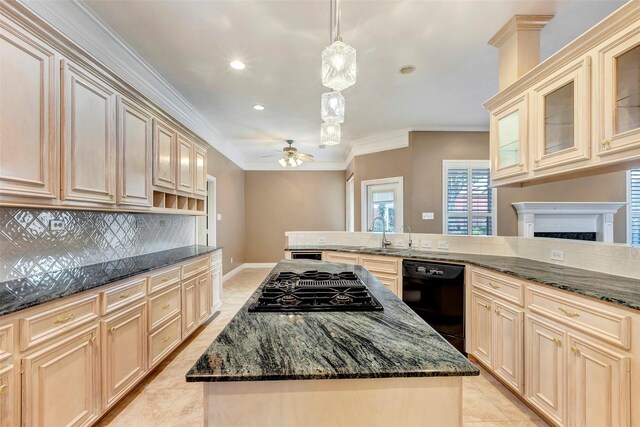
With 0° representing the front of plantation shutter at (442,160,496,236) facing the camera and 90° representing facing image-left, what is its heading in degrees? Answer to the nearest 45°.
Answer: approximately 0°

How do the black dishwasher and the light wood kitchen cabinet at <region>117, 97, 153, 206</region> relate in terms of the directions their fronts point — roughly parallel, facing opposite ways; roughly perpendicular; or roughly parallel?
roughly perpendicular

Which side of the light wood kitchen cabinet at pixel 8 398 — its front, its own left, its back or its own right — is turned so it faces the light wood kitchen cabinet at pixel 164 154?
left

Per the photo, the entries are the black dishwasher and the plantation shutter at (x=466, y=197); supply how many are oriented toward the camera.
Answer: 2

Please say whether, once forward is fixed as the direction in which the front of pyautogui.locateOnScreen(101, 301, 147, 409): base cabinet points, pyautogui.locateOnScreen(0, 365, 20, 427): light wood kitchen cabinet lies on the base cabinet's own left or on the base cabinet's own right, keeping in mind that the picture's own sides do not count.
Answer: on the base cabinet's own right

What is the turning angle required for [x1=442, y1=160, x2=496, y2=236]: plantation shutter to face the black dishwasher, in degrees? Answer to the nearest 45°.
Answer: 0° — it already faces it

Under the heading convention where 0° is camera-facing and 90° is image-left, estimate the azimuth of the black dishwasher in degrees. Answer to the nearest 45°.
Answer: approximately 0°

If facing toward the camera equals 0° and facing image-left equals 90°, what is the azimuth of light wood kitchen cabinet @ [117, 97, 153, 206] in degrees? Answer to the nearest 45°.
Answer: approximately 315°
